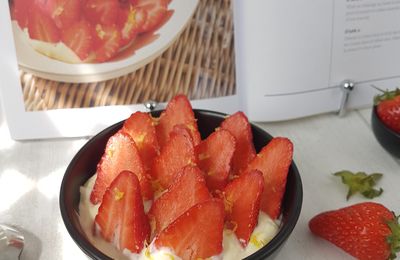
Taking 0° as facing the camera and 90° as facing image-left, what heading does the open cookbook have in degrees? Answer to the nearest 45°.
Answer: approximately 0°
